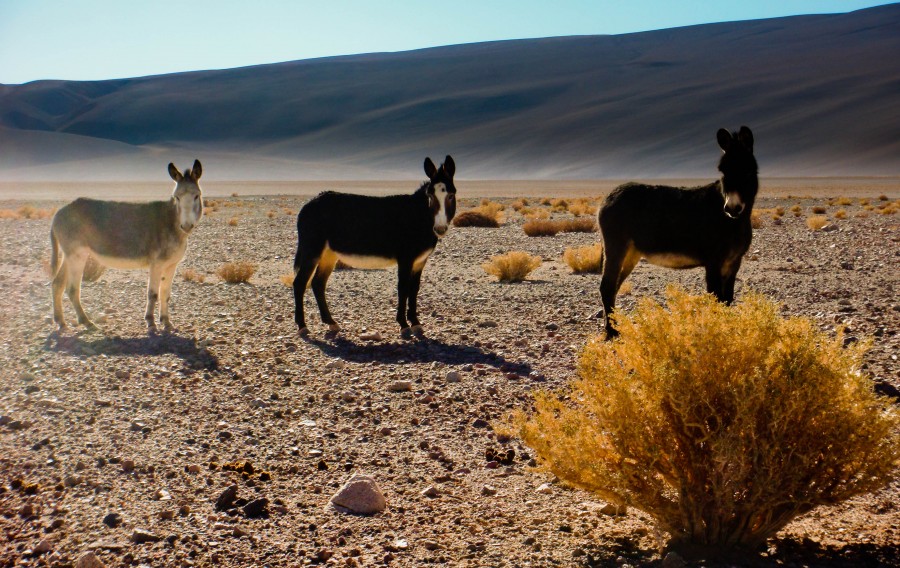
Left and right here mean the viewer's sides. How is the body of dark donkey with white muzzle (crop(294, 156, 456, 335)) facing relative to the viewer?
facing to the right of the viewer

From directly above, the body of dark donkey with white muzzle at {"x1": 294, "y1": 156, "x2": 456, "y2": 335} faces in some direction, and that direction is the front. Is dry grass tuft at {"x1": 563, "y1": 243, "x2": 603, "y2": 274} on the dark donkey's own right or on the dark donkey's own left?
on the dark donkey's own left

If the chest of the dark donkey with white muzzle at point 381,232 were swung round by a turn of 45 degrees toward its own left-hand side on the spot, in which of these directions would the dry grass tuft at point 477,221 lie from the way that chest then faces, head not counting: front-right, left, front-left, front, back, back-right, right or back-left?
front-left

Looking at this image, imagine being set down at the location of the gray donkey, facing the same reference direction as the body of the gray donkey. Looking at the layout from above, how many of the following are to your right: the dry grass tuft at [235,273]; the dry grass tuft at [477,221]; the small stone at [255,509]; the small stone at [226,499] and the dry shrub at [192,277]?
2

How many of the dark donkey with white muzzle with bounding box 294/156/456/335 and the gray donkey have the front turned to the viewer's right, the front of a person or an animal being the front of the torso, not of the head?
2

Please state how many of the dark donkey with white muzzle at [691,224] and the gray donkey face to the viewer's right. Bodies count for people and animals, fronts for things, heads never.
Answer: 2

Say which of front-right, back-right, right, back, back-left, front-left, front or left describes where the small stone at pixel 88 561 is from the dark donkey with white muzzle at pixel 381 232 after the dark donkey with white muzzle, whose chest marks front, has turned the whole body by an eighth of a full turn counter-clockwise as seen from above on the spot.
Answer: back-right

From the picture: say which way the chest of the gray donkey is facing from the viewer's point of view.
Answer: to the viewer's right

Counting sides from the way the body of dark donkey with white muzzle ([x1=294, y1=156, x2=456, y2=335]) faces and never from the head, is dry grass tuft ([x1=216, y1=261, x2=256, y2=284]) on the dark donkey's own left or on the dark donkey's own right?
on the dark donkey's own left

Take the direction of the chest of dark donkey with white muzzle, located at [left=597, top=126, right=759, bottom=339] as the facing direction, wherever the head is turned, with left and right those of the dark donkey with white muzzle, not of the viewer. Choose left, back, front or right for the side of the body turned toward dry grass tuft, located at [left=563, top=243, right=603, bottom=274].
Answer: left

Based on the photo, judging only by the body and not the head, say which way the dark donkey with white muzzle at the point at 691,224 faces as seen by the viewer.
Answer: to the viewer's right

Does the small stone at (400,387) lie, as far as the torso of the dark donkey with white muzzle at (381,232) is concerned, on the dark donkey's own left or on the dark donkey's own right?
on the dark donkey's own right

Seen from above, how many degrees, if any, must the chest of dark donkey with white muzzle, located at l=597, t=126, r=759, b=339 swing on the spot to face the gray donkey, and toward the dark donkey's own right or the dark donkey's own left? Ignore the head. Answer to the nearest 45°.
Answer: approximately 180°

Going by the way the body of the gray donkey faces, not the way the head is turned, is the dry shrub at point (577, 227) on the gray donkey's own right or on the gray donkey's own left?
on the gray donkey's own left
